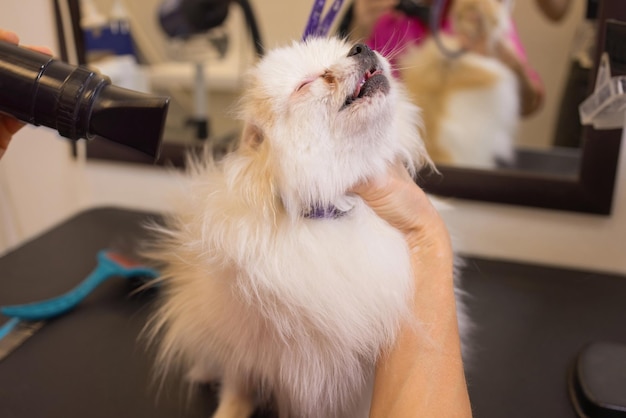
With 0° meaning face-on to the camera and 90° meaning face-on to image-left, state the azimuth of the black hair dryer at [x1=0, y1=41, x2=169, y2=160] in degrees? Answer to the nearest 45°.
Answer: approximately 270°
